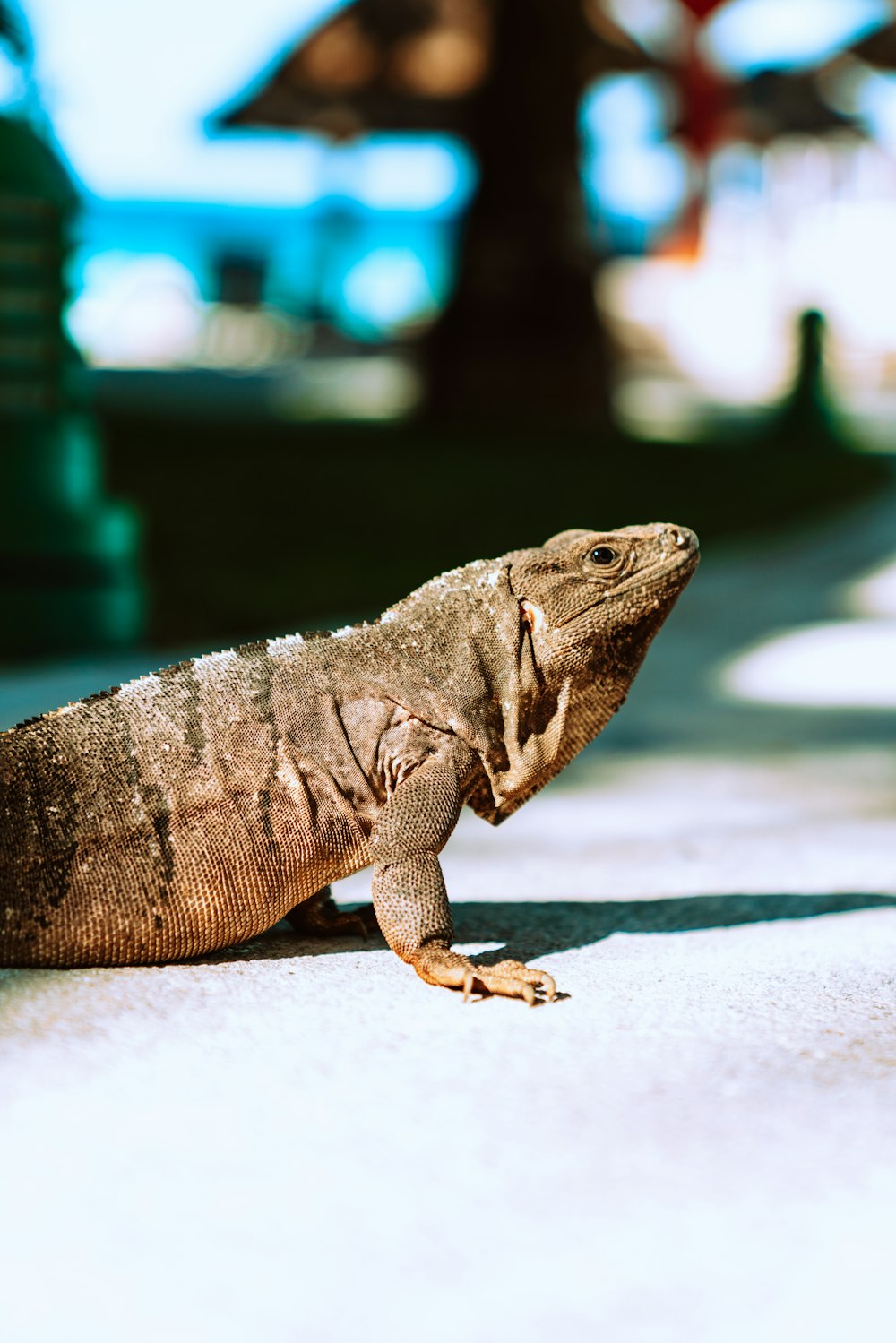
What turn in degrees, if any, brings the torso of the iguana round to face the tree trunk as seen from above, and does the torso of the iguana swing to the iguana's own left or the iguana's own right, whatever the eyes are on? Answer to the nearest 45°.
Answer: approximately 90° to the iguana's own left

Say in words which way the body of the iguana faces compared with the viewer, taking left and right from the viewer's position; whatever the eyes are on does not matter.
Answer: facing to the right of the viewer
